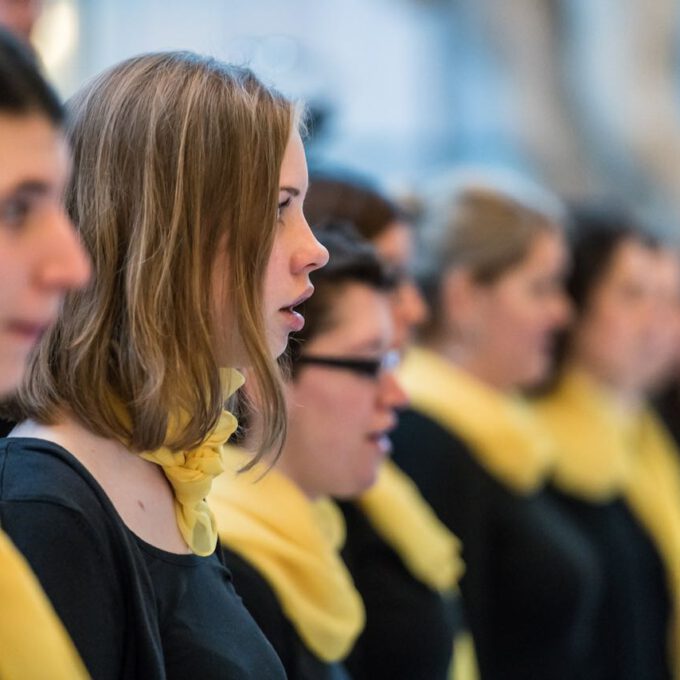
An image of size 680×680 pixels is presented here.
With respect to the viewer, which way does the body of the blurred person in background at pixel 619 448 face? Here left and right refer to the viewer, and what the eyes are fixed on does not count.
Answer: facing the viewer and to the right of the viewer

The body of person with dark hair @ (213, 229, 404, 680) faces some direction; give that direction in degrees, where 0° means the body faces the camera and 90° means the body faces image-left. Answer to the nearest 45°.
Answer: approximately 270°

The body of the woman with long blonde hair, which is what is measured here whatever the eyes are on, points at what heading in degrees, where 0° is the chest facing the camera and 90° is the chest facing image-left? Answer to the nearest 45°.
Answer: approximately 270°

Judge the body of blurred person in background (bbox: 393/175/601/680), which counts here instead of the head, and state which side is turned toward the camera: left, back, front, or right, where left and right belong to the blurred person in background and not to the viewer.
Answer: right

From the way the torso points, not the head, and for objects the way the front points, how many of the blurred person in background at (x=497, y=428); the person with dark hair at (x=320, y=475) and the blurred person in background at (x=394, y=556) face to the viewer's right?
3

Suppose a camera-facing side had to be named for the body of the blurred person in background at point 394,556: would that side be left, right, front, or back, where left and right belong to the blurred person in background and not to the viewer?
right

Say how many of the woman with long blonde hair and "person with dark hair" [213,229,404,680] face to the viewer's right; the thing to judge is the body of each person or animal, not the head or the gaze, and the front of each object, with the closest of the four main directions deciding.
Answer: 2

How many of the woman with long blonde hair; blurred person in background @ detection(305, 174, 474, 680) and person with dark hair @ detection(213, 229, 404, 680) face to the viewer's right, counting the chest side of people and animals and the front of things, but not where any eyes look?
3

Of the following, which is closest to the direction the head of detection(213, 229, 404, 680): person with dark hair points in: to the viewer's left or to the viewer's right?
to the viewer's right

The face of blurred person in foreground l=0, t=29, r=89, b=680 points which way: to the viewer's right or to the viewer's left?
to the viewer's right
